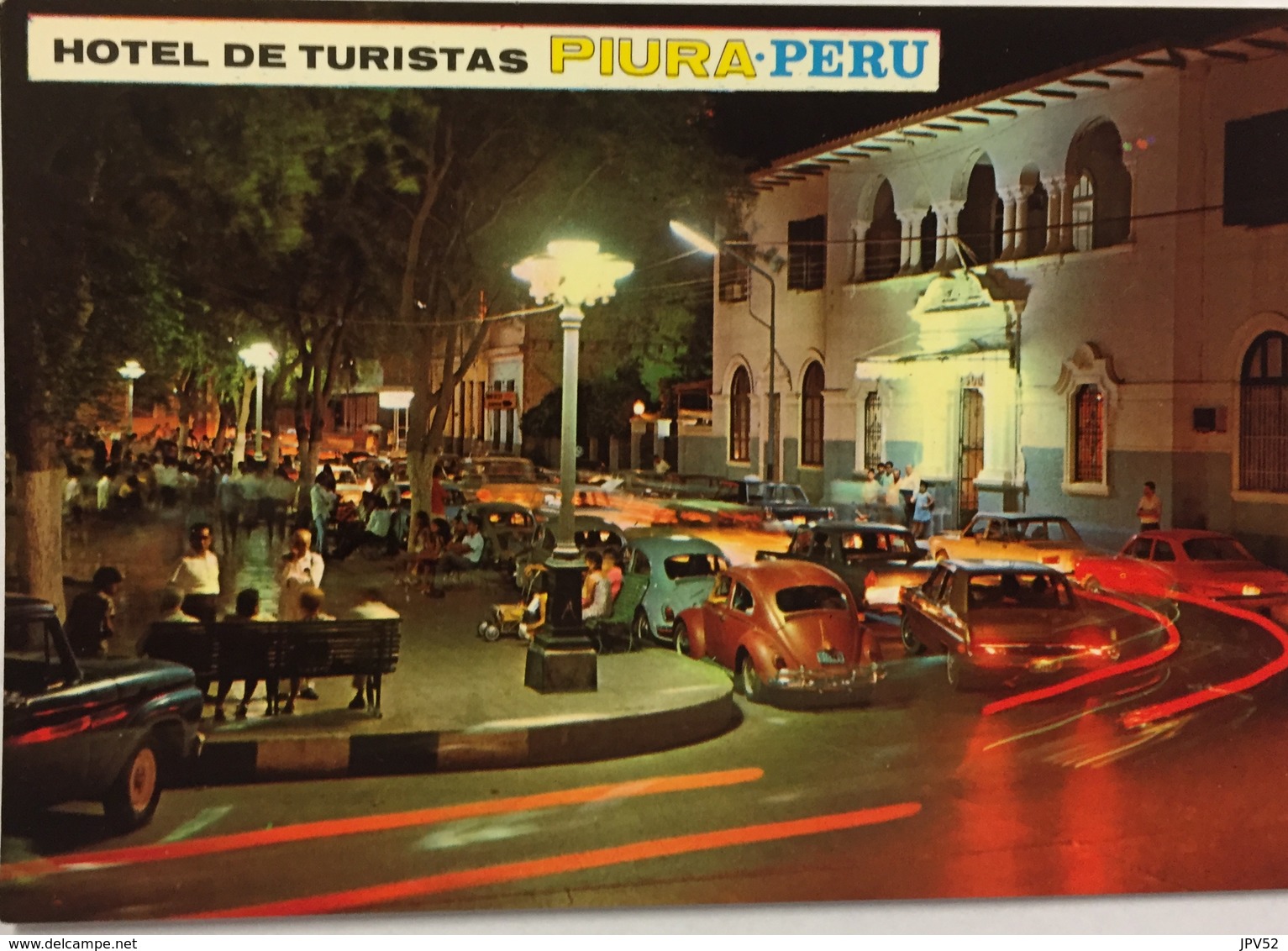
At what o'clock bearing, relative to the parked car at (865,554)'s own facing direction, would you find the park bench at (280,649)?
The park bench is roughly at 9 o'clock from the parked car.

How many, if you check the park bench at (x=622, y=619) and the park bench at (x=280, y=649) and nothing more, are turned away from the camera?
1

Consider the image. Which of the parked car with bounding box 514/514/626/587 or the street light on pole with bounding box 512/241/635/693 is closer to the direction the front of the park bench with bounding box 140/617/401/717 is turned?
the parked car

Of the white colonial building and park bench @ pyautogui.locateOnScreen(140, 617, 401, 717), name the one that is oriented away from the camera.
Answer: the park bench

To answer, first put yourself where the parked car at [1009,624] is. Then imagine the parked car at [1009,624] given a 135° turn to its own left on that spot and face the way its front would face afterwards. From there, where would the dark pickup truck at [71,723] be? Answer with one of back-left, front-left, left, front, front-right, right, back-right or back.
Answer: front-right

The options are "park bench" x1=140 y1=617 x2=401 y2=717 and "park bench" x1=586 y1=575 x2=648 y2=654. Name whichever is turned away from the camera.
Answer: "park bench" x1=140 y1=617 x2=401 y2=717

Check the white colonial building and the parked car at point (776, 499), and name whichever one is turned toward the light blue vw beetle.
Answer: the white colonial building

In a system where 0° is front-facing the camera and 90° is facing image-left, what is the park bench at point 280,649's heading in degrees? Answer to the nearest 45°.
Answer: approximately 180°

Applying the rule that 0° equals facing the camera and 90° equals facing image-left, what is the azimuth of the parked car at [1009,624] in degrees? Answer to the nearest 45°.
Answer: approximately 135°
